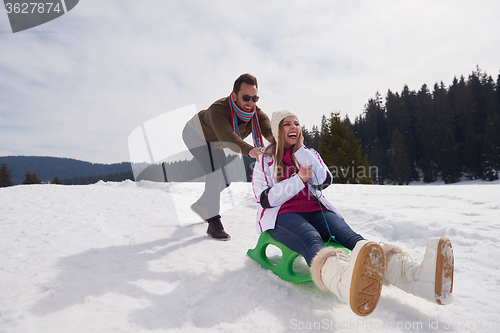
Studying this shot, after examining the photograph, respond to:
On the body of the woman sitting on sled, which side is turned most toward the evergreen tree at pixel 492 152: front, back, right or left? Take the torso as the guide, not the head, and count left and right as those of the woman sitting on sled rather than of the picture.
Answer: left

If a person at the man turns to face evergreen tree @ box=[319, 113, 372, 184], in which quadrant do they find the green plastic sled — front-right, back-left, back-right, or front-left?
back-right

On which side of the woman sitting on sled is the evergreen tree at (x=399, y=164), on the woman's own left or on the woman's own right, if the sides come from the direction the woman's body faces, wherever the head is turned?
on the woman's own left

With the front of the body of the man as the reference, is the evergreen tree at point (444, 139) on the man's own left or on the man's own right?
on the man's own left

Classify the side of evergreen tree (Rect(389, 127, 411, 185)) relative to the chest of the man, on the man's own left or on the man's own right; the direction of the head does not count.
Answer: on the man's own left

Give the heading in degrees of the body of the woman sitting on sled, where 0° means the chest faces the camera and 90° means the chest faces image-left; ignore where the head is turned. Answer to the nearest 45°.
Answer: approximately 315°

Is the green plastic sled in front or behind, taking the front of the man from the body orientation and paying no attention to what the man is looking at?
in front

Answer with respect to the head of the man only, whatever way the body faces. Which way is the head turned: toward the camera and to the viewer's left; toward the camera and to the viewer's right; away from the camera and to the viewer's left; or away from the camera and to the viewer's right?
toward the camera and to the viewer's right

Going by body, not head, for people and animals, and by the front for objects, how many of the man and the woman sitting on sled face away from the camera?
0

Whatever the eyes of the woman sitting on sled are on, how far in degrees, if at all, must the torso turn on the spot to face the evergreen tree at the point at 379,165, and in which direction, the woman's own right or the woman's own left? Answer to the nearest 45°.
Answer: approximately 135° to the woman's own left

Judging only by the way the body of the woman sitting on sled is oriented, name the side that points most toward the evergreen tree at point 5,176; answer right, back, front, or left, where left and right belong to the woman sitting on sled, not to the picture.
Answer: back

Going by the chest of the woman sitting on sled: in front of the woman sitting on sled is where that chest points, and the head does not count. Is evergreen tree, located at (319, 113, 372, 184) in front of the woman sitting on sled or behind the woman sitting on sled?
behind

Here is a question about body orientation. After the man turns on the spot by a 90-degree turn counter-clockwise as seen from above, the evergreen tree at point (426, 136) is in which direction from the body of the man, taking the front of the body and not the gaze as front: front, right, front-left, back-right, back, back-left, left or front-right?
front

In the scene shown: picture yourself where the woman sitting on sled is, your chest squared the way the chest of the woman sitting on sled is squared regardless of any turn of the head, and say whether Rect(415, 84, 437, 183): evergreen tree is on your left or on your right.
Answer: on your left

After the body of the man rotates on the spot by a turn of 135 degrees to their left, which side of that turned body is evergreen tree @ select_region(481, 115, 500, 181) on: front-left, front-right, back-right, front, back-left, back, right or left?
front-right

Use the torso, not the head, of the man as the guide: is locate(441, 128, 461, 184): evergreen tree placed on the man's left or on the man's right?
on the man's left
